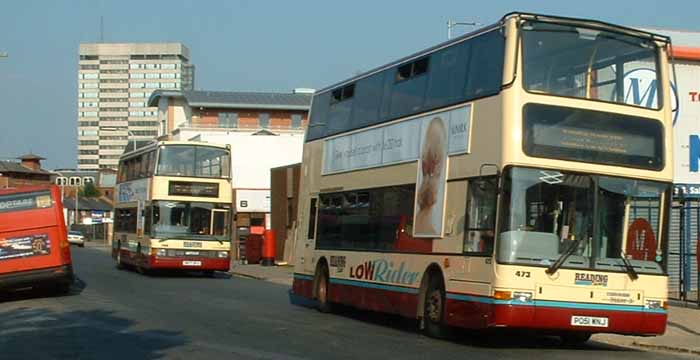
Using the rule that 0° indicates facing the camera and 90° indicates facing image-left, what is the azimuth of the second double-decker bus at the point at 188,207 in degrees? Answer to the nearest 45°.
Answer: approximately 315°

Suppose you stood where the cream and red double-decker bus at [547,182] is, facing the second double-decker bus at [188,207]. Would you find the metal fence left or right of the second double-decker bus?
right

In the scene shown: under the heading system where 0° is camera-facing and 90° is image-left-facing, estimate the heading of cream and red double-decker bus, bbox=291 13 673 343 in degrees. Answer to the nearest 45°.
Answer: approximately 315°

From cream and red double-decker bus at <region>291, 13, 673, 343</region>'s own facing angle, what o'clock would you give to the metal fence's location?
The metal fence is roughly at 8 o'clock from the cream and red double-decker bus.

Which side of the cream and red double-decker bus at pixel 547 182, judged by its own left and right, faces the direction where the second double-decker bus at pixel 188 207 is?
back

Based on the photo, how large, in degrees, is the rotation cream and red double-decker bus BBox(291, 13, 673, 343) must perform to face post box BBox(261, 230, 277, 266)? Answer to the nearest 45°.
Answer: approximately 135° to its left

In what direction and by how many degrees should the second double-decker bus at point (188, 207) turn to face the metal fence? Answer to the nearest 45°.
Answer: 0° — it already faces it

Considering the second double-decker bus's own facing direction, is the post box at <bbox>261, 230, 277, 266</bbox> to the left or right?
on its left
